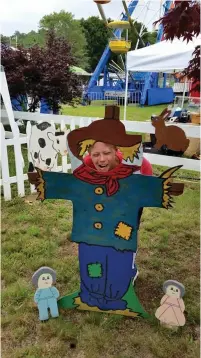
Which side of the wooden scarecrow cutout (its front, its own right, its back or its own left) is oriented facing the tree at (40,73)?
back

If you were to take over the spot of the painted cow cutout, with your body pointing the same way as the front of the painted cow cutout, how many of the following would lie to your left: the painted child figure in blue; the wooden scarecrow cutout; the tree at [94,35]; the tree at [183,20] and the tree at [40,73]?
2

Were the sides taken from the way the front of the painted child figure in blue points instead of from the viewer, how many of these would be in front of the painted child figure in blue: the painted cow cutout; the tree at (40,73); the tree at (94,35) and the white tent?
0

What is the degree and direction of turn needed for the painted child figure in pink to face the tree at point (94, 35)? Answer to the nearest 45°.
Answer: approximately 180°

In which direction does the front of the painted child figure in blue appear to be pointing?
toward the camera

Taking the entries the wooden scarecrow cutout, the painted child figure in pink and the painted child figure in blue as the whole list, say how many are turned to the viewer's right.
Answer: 0

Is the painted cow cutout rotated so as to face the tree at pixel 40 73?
no

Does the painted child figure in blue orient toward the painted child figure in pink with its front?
no

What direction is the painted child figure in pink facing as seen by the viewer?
toward the camera

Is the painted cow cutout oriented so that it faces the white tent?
no

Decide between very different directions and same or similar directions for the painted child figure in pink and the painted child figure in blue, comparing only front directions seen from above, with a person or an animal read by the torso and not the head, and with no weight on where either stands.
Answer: same or similar directions

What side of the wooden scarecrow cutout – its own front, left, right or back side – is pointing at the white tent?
back

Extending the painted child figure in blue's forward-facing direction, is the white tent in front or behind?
behind

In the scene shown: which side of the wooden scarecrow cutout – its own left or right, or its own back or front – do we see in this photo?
front

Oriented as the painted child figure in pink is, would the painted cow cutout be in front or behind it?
behind
